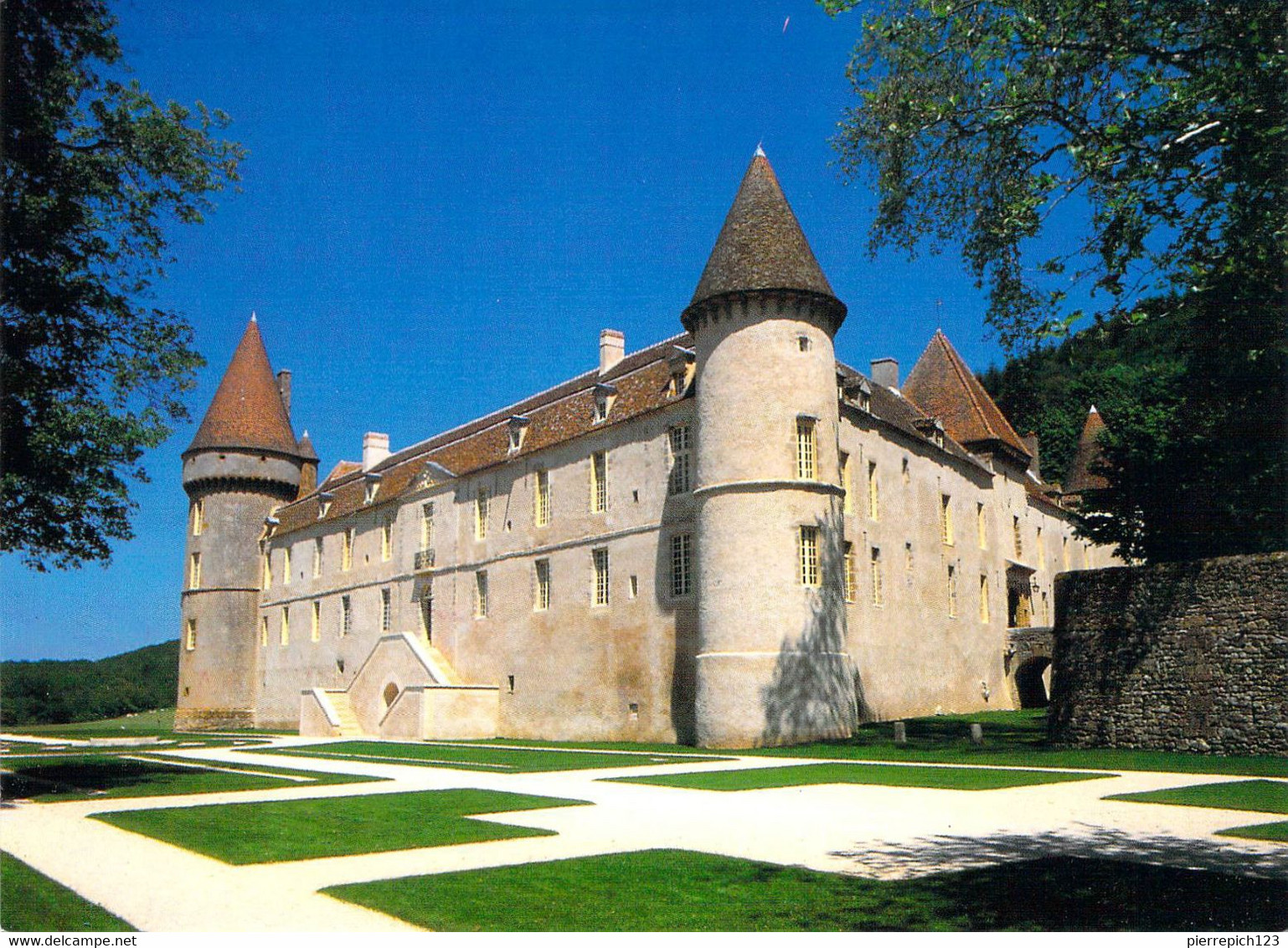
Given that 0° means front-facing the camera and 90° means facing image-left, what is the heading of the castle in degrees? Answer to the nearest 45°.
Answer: approximately 45°

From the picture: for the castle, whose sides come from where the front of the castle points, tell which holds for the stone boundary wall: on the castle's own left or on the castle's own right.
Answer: on the castle's own left
